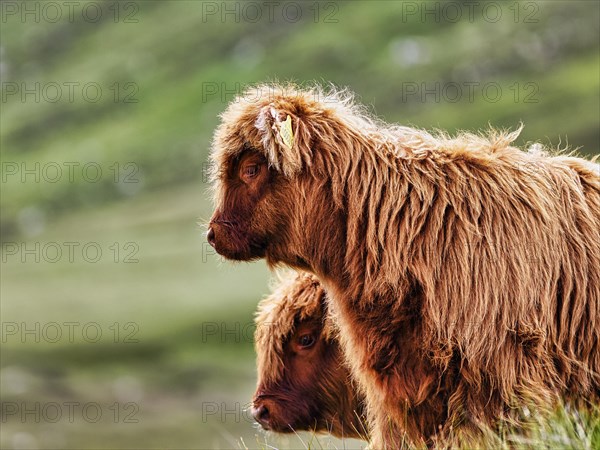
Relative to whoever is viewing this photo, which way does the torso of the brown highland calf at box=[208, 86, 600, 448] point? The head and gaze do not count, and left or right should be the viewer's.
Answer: facing to the left of the viewer
